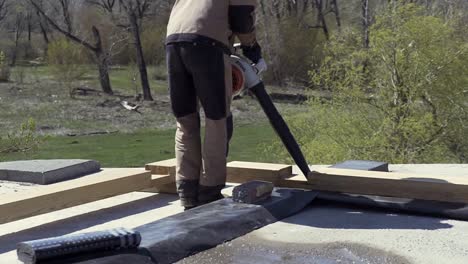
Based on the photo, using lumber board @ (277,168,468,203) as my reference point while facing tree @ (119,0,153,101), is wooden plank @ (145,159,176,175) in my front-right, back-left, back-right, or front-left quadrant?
front-left

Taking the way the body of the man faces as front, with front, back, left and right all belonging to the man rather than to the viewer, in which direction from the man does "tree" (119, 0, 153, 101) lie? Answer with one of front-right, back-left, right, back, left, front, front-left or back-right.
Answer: front-left

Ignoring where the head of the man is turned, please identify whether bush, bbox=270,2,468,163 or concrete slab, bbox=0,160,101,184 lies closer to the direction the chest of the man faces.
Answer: the bush

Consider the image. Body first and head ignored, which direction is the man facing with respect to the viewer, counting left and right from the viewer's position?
facing away from the viewer and to the right of the viewer

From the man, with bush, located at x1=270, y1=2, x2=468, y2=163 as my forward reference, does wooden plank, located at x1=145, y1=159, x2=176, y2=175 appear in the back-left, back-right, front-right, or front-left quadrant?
front-left

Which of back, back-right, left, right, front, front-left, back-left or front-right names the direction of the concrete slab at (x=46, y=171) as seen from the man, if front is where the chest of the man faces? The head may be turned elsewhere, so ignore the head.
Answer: left

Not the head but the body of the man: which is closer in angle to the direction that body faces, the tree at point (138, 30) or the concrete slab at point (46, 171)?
the tree
